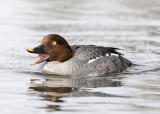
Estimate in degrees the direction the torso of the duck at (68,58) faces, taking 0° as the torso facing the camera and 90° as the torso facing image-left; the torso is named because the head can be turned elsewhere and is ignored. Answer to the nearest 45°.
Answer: approximately 90°
